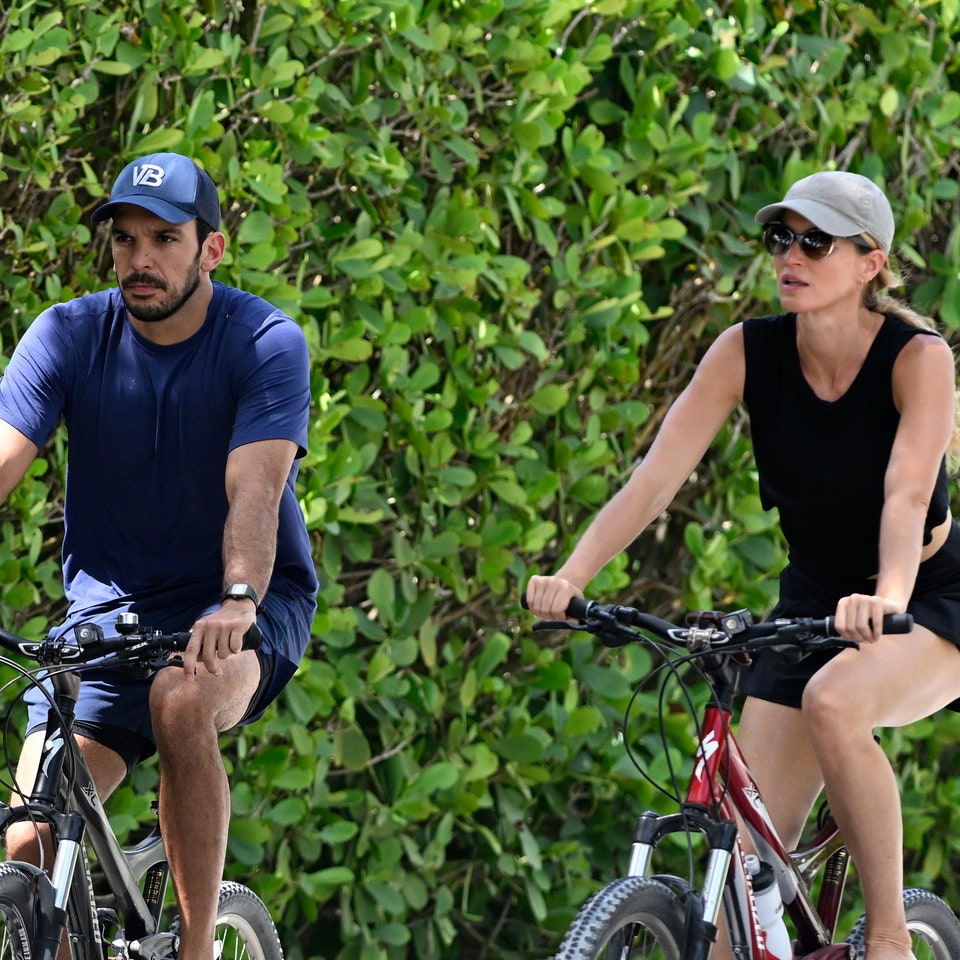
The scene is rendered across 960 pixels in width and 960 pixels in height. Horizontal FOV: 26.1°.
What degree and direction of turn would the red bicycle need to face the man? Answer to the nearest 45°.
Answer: approximately 45° to its right

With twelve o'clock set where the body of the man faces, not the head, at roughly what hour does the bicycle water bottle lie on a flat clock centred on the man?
The bicycle water bottle is roughly at 8 o'clock from the man.

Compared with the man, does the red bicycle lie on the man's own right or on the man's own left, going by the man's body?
on the man's own left

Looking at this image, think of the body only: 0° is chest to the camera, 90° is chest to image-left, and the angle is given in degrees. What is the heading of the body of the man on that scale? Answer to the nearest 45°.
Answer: approximately 45°
